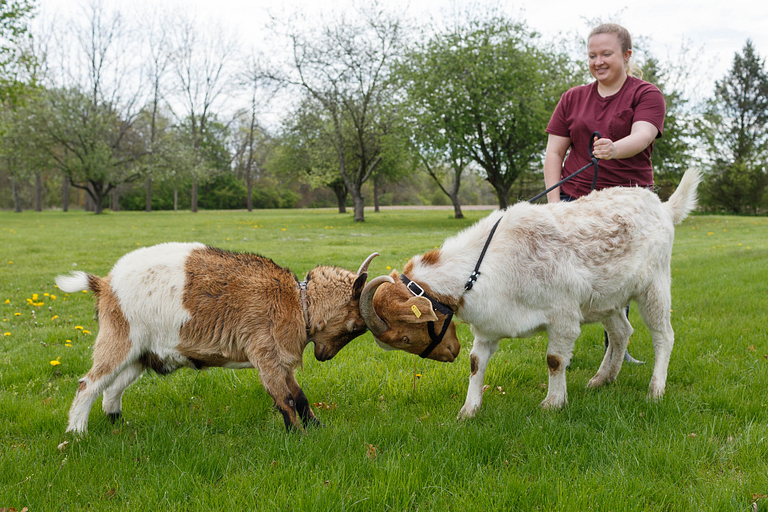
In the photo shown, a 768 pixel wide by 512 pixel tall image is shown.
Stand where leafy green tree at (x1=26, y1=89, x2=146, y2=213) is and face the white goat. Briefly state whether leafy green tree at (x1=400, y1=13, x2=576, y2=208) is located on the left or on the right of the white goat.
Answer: left

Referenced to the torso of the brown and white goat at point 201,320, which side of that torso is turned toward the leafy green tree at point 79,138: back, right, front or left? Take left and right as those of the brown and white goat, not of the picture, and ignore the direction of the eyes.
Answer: left

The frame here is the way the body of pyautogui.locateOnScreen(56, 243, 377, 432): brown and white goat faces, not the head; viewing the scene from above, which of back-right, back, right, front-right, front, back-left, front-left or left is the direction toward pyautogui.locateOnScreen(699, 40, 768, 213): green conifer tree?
front-left

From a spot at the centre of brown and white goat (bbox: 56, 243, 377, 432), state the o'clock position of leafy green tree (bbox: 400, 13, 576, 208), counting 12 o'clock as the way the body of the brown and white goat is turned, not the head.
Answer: The leafy green tree is roughly at 10 o'clock from the brown and white goat.

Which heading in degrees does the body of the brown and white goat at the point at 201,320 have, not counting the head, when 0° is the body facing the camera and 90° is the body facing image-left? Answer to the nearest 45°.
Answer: approximately 270°

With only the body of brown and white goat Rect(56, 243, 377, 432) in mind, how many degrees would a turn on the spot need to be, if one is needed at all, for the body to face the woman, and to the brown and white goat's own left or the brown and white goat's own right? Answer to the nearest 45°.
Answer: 0° — it already faces them

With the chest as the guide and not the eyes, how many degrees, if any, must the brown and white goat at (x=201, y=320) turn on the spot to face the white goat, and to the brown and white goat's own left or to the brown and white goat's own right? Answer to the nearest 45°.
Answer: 0° — it already faces it
